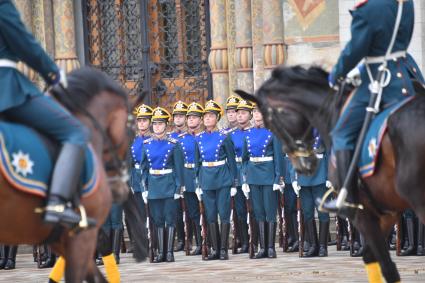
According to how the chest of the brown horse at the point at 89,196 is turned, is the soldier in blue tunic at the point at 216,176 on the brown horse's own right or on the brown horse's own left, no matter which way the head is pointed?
on the brown horse's own left

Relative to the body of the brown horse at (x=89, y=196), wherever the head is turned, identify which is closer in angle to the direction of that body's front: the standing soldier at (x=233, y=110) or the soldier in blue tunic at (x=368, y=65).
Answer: the soldier in blue tunic

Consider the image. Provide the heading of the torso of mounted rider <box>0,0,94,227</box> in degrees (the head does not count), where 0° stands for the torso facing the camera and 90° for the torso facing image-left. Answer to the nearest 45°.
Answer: approximately 270°

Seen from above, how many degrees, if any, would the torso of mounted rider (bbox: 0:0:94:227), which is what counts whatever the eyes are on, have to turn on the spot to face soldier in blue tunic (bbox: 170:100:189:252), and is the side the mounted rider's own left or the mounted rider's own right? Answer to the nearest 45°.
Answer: approximately 90° to the mounted rider's own left

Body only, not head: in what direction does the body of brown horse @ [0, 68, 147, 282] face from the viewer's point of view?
to the viewer's right

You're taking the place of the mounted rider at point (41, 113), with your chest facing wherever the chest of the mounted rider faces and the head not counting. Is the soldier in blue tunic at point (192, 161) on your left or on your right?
on your left

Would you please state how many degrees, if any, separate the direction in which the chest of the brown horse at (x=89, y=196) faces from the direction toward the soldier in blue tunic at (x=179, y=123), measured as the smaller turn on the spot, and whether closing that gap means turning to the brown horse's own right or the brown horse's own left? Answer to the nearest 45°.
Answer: approximately 90° to the brown horse's own left
